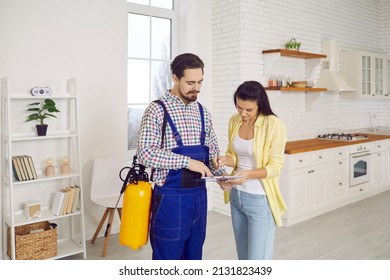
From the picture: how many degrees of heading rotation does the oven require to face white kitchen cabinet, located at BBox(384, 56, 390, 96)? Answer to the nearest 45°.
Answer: approximately 135° to its left

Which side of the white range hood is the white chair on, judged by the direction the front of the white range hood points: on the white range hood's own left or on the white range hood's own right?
on the white range hood's own right

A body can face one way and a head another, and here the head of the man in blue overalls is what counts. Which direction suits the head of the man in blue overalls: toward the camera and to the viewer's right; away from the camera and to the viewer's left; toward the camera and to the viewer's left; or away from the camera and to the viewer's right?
toward the camera and to the viewer's right

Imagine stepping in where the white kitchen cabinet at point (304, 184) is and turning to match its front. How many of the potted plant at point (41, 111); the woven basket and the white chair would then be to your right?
3

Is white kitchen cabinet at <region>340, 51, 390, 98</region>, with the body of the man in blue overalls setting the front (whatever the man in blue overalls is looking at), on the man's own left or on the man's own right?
on the man's own left

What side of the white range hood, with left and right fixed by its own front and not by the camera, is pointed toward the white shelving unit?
right

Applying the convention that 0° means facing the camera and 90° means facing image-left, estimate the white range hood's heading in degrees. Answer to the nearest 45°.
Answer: approximately 315°

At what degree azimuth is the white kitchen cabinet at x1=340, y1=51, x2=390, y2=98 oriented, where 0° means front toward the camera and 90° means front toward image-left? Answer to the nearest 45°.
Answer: approximately 315°
